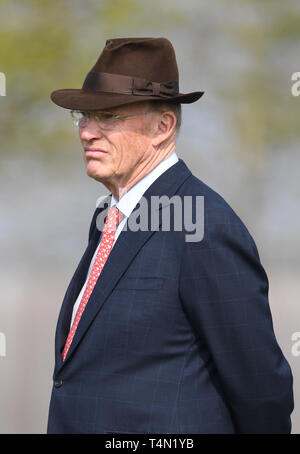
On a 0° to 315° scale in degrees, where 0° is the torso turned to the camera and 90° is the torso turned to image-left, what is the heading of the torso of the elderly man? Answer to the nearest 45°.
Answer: approximately 45°
